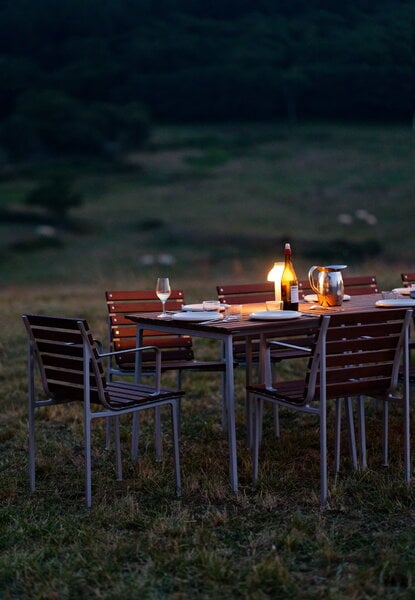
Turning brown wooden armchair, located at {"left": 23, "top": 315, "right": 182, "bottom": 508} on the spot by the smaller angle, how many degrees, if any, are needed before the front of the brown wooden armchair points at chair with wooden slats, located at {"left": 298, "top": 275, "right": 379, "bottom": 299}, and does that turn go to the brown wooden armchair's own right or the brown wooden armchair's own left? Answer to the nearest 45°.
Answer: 0° — it already faces it

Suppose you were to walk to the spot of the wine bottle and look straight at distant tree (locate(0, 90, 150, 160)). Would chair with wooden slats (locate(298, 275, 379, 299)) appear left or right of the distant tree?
right

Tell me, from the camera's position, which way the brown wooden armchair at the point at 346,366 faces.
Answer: facing away from the viewer and to the left of the viewer

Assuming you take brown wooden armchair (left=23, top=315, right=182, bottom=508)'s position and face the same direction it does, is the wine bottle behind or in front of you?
in front

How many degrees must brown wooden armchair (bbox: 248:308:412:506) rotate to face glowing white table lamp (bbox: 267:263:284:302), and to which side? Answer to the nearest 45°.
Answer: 0° — it already faces it

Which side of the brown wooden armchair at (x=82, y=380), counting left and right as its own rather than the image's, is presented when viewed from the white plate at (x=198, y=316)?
front

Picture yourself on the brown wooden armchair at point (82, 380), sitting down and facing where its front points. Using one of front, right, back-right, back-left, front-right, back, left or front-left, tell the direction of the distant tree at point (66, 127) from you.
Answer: front-left

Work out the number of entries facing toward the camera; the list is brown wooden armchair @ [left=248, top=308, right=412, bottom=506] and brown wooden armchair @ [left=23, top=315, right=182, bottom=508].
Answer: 0

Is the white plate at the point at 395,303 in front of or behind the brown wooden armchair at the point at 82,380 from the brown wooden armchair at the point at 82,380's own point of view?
in front

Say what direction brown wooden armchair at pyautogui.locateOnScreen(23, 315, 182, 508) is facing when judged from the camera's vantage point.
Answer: facing away from the viewer and to the right of the viewer

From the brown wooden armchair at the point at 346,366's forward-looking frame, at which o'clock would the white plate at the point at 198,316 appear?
The white plate is roughly at 11 o'clock from the brown wooden armchair.

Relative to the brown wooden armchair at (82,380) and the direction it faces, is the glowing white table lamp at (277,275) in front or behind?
in front

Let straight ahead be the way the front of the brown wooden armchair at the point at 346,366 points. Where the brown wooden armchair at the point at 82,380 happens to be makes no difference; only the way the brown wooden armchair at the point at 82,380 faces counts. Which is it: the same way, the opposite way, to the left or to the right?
to the right

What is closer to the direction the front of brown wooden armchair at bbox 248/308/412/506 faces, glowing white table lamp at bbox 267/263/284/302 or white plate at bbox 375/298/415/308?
the glowing white table lamp

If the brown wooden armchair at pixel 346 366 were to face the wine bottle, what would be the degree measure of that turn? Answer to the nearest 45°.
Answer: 0° — it already faces it

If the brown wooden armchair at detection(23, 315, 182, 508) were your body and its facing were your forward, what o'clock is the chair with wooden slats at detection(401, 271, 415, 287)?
The chair with wooden slats is roughly at 12 o'clock from the brown wooden armchair.
